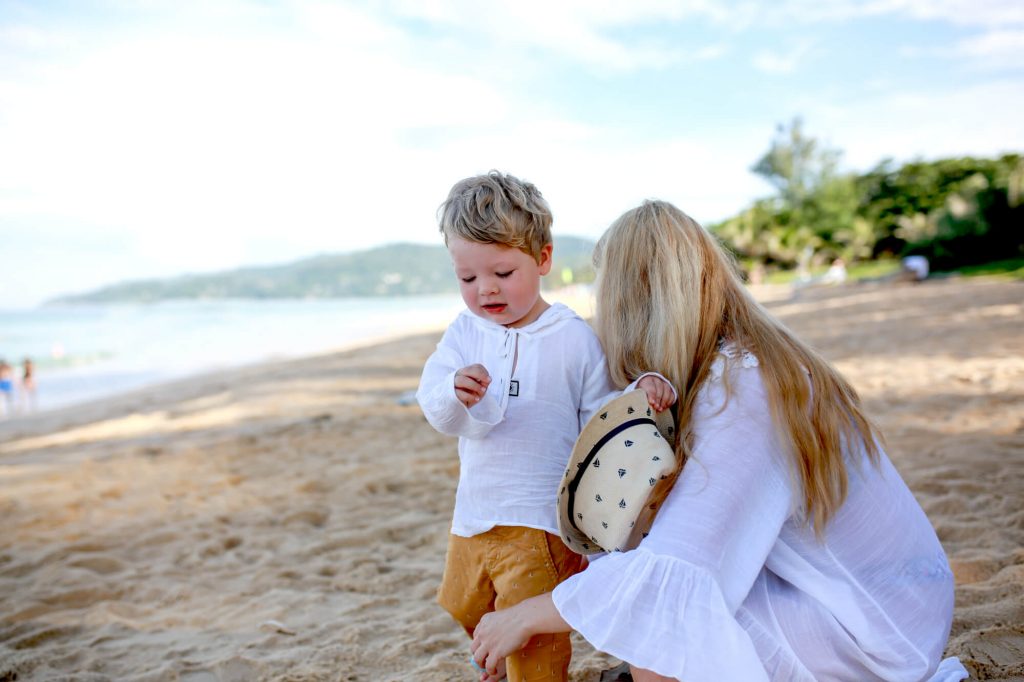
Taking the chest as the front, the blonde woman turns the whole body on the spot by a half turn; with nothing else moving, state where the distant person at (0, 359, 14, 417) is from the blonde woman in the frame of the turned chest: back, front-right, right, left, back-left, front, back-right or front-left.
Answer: back-left

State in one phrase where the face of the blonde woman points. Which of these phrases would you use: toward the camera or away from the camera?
away from the camera

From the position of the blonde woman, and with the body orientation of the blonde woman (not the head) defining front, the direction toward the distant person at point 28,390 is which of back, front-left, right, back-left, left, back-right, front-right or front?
front-right

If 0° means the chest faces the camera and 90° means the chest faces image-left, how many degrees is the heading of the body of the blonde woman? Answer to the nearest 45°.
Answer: approximately 90°

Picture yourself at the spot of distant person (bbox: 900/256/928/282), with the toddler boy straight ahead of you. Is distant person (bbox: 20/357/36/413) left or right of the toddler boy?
right
